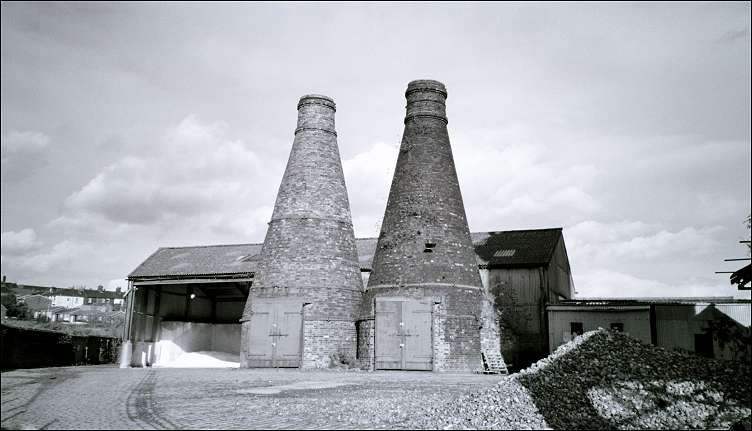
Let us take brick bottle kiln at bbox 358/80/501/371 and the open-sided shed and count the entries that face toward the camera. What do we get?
2

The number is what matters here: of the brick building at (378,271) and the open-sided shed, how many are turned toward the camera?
2

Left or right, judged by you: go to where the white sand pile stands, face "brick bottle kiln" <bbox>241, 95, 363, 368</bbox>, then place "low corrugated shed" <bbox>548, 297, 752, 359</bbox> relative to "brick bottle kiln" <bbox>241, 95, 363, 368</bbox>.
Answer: left

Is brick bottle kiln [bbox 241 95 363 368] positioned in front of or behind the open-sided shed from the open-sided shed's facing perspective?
in front

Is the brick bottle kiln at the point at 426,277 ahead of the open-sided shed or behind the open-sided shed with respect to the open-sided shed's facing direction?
ahead

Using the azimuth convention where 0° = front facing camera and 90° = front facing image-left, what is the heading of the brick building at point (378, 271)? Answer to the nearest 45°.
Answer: approximately 0°

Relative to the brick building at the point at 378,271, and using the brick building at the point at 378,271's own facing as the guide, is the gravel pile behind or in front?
in front

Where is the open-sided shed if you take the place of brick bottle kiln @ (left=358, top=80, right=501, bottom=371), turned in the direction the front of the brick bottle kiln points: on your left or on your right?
on your right

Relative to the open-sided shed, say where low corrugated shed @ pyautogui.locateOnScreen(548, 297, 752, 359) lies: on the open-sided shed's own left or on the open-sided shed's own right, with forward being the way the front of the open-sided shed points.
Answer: on the open-sided shed's own left

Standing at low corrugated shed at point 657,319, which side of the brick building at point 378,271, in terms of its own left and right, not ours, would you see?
left
